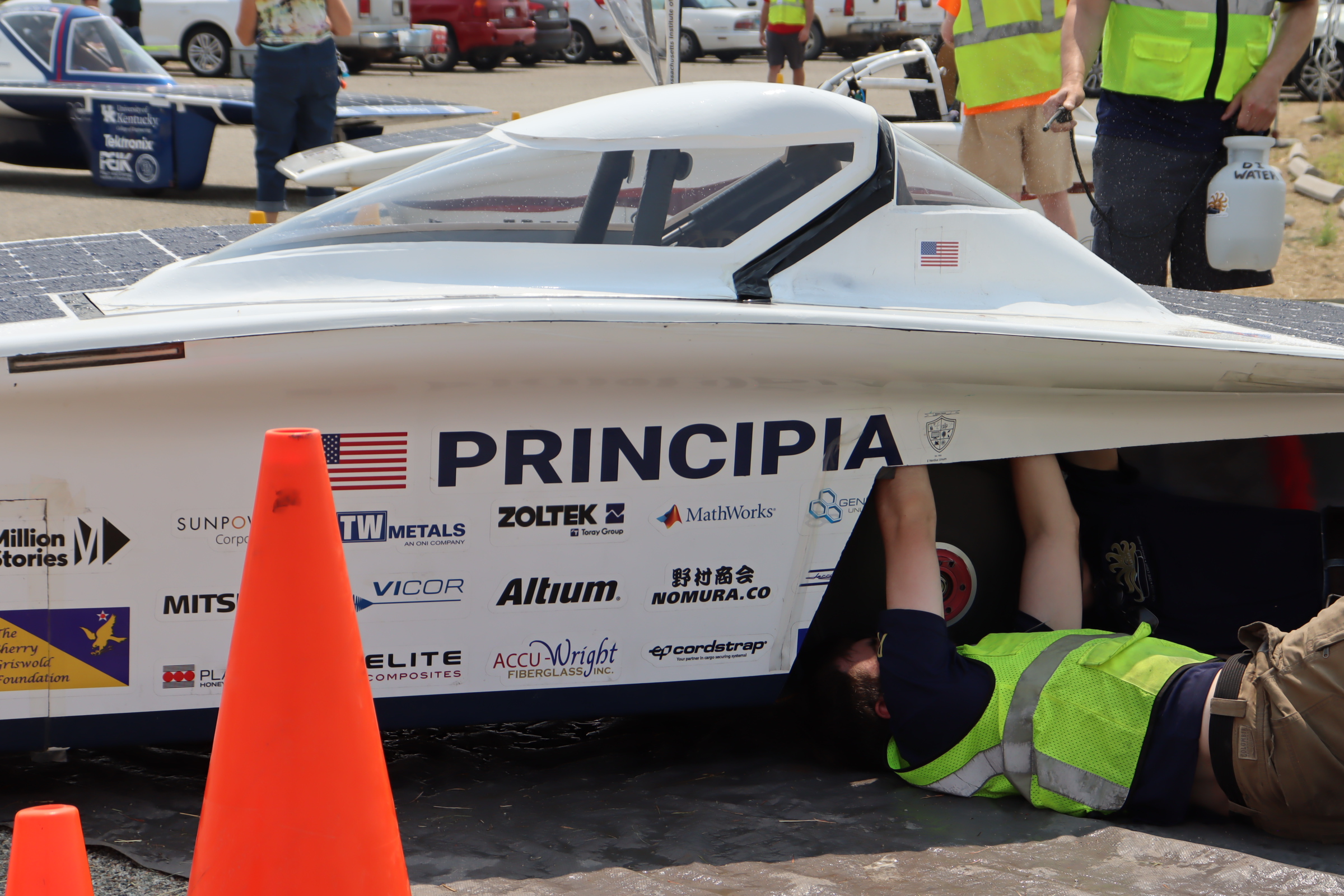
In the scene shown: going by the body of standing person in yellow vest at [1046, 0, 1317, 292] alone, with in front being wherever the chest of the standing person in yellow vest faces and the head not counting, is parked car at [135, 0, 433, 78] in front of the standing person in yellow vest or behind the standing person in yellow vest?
behind

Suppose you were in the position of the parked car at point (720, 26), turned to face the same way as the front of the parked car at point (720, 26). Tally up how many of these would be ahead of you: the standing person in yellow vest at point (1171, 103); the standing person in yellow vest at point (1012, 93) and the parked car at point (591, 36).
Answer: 1

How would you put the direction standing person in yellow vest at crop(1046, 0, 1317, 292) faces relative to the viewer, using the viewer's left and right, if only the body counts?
facing the viewer and to the right of the viewer

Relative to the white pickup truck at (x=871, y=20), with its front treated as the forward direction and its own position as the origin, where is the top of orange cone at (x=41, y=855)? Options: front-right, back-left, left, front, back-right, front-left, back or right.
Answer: back-left

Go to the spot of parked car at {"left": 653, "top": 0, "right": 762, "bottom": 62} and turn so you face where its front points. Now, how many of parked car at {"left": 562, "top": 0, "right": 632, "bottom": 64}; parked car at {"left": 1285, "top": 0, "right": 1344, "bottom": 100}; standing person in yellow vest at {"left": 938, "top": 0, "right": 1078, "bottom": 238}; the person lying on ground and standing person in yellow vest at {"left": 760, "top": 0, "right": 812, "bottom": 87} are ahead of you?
1

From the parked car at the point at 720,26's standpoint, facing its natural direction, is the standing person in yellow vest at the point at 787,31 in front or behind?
behind

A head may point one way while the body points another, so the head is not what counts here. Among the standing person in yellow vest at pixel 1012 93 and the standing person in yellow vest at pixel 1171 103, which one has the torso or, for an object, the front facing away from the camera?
the standing person in yellow vest at pixel 1012 93

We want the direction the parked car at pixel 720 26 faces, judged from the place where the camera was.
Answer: facing away from the viewer and to the left of the viewer

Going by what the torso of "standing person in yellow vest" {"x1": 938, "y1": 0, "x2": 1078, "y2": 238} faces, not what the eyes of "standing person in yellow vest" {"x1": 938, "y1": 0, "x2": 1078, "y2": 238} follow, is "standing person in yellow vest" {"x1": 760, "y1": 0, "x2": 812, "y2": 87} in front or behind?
in front
